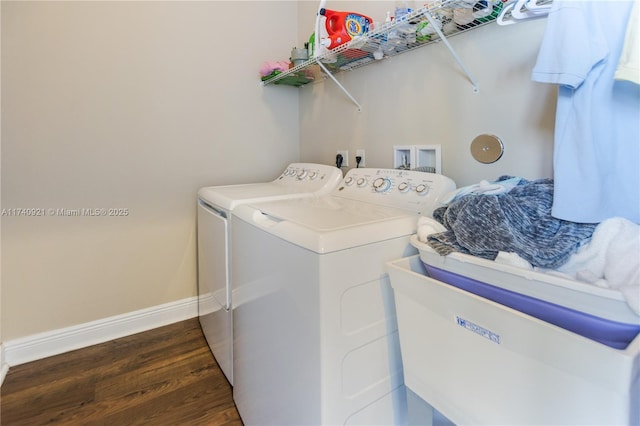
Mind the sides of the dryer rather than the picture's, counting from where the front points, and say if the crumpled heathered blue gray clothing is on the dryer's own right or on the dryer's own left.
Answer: on the dryer's own left

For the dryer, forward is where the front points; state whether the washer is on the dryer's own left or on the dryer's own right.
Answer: on the dryer's own left

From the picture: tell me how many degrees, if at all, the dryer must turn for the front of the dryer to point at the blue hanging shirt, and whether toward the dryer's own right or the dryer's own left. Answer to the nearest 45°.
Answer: approximately 90° to the dryer's own left

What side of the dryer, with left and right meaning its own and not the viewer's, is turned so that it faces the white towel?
left

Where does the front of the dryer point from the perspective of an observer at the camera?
facing the viewer and to the left of the viewer

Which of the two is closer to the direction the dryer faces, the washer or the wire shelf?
the washer
